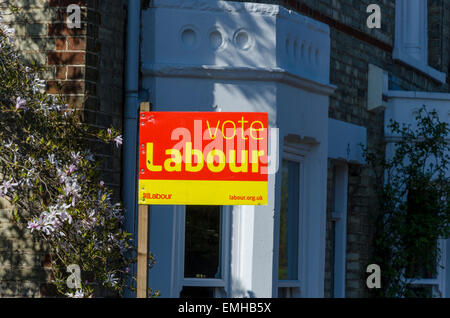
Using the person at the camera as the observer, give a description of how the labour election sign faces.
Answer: facing the viewer

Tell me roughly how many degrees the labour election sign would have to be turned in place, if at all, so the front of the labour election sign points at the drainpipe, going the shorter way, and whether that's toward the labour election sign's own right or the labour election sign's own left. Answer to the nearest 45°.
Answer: approximately 180°

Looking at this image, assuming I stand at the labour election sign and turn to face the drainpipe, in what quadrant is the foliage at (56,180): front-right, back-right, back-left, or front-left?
front-left

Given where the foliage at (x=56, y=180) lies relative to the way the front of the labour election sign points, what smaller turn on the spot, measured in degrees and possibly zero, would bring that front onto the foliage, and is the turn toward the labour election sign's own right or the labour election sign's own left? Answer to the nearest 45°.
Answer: approximately 135° to the labour election sign's own right
